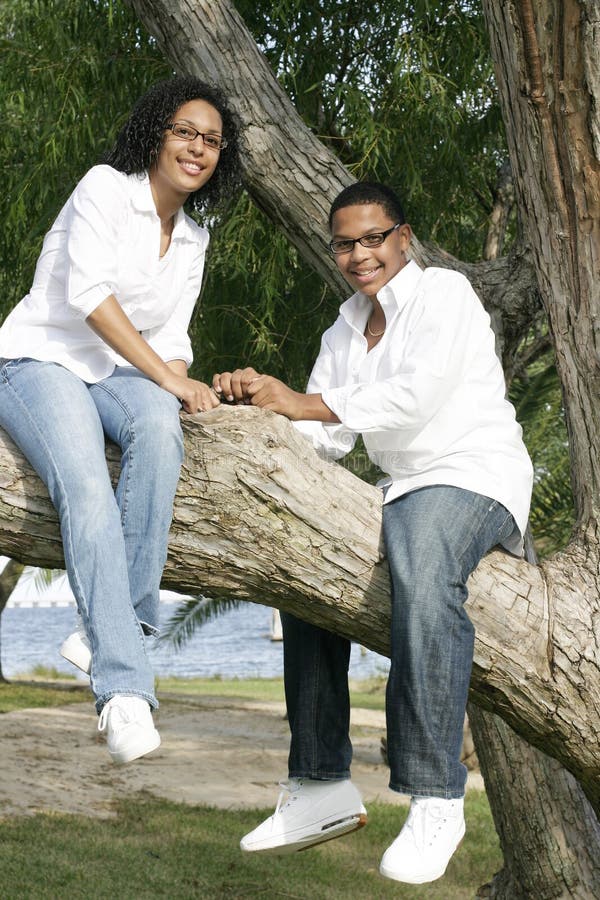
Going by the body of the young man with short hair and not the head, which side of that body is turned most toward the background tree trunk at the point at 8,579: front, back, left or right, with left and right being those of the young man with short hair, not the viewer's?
right

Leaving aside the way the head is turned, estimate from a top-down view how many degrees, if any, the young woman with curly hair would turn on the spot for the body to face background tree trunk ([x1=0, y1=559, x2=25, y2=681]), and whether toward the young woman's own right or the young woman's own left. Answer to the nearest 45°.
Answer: approximately 135° to the young woman's own left

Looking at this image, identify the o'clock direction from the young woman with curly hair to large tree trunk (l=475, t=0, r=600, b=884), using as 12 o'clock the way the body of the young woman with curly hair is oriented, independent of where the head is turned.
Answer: The large tree trunk is roughly at 10 o'clock from the young woman with curly hair.

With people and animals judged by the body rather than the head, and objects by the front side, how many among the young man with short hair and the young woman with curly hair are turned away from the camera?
0

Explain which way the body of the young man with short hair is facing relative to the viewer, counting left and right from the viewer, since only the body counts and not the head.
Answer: facing the viewer and to the left of the viewer

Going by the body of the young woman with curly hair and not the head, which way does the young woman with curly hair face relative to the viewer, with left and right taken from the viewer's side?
facing the viewer and to the right of the viewer

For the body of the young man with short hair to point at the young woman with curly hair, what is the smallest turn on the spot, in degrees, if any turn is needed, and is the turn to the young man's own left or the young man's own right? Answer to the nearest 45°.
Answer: approximately 45° to the young man's own right
